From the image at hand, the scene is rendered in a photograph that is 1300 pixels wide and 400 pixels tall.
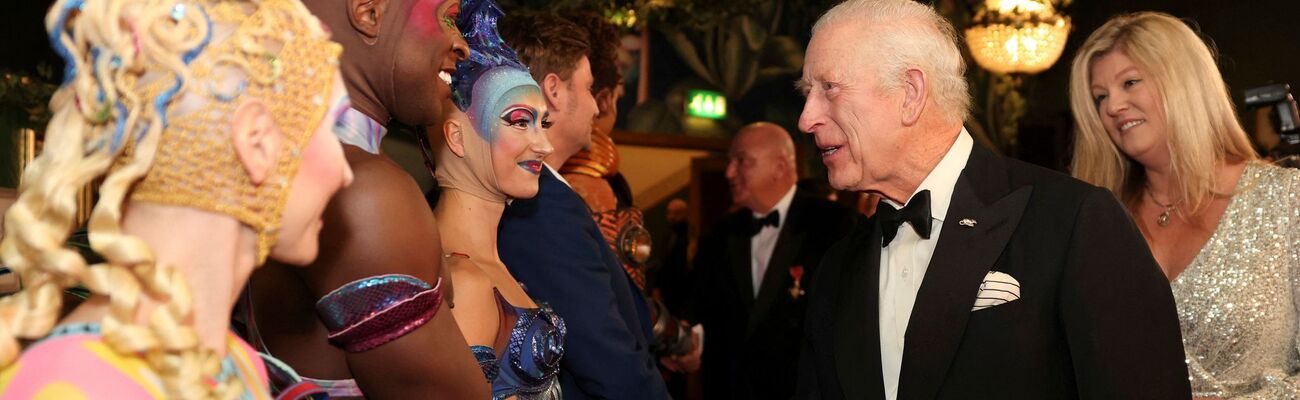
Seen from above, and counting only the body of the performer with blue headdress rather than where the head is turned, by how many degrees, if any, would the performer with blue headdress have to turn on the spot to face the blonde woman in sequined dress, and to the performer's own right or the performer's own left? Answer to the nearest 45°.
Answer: approximately 45° to the performer's own left

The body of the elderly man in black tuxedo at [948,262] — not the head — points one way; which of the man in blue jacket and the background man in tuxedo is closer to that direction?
the man in blue jacket

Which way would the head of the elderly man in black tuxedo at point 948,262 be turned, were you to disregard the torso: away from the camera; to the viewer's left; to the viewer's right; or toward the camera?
to the viewer's left

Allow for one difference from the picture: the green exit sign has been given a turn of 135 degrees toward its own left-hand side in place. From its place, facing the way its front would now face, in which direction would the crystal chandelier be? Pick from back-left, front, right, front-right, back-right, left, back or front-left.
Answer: front-right

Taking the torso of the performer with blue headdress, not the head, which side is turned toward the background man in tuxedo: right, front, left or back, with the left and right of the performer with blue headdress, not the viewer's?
left

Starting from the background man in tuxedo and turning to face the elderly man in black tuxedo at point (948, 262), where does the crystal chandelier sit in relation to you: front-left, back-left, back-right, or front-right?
back-left

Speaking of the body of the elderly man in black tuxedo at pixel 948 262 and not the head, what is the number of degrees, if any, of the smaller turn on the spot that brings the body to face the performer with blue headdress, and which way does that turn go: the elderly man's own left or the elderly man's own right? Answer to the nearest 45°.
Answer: approximately 45° to the elderly man's own right

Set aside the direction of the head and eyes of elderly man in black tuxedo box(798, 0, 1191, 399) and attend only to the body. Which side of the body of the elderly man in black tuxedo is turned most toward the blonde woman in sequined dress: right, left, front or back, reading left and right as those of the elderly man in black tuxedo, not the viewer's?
back

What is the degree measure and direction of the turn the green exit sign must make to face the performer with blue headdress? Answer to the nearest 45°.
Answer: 0° — it already faces them

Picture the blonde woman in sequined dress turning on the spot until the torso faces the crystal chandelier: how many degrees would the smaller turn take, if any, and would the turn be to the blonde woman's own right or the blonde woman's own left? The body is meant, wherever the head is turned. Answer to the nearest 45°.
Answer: approximately 135° to the blonde woman's own right

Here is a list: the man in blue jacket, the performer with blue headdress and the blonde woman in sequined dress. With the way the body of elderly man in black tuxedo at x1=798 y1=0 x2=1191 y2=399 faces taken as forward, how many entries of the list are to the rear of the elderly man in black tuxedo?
1
